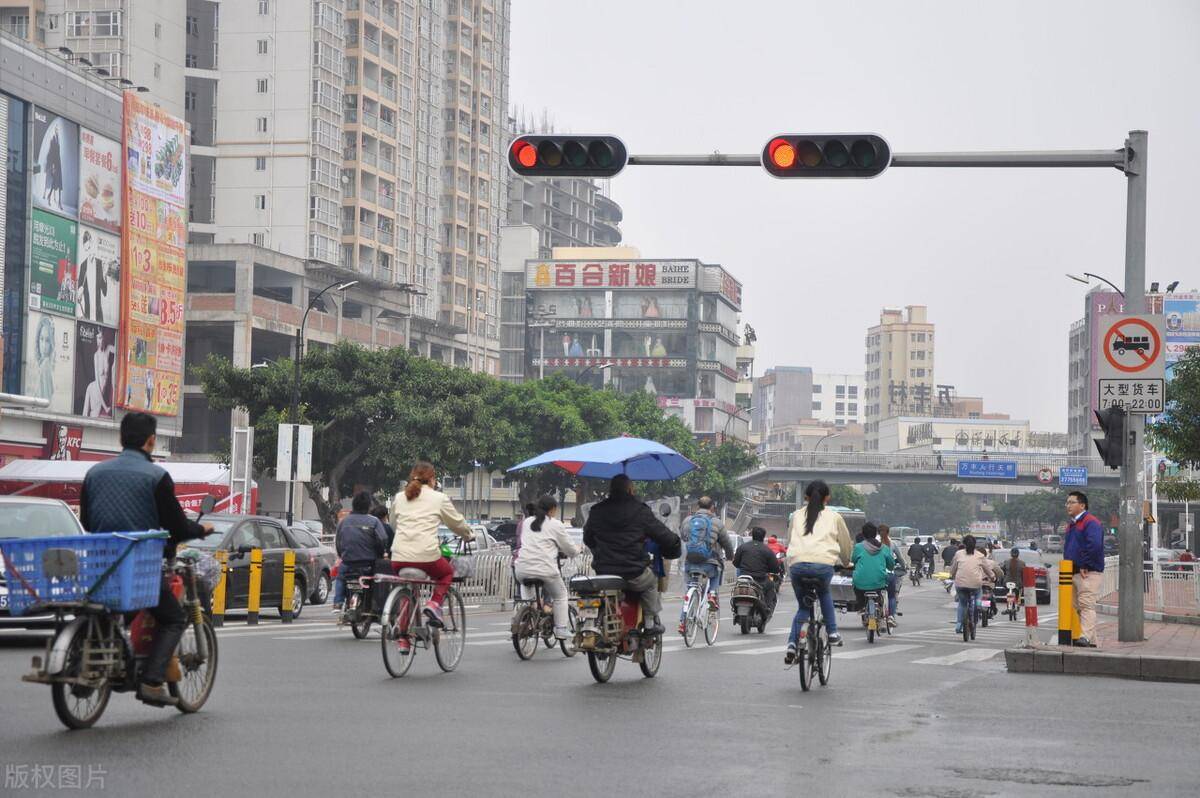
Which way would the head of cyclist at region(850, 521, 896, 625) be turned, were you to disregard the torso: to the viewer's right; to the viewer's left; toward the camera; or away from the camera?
away from the camera

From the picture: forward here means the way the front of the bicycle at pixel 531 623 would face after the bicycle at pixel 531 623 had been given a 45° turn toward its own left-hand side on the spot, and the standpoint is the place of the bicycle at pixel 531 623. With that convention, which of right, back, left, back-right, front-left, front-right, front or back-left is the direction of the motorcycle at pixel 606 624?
back

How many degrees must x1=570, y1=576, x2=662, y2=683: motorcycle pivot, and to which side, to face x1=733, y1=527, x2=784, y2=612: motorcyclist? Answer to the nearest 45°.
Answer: approximately 45° to its left

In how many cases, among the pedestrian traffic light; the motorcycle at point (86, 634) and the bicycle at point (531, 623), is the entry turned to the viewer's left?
1

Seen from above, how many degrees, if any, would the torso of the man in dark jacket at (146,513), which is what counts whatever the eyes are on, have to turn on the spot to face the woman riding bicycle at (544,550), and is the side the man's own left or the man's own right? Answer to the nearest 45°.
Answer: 0° — they already face them

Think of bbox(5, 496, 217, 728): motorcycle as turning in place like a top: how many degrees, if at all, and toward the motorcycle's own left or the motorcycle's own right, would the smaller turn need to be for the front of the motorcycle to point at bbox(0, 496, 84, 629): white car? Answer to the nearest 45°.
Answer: approximately 45° to the motorcycle's own left

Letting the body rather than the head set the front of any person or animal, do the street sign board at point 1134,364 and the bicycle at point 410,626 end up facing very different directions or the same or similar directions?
very different directions
